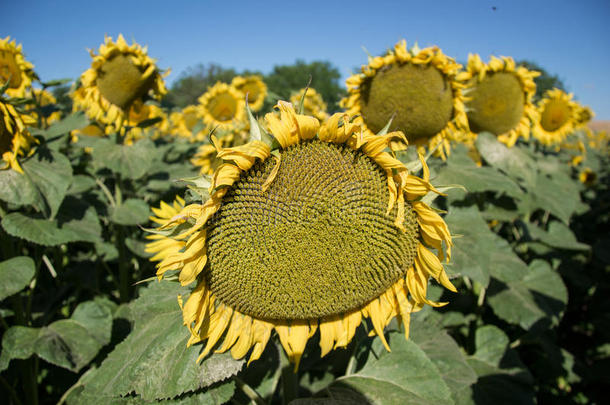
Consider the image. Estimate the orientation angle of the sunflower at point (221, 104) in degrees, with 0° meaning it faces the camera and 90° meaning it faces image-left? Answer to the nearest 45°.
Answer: approximately 0°

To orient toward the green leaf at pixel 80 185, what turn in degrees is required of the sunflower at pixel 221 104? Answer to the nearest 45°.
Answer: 0° — it already faces it

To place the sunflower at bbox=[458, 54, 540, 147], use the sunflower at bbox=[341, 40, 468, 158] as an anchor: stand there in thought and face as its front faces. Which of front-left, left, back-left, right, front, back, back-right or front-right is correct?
back-left

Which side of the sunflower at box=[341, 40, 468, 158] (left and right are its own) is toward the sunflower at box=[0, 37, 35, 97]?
right

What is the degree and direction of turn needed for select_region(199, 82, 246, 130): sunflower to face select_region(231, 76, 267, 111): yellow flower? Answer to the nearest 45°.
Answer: approximately 135° to its left

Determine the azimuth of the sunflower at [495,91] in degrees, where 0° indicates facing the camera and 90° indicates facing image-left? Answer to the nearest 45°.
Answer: approximately 0°
